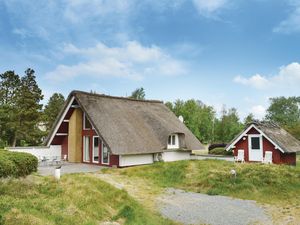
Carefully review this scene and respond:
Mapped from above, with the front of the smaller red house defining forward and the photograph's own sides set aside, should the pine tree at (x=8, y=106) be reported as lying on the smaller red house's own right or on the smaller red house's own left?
on the smaller red house's own right

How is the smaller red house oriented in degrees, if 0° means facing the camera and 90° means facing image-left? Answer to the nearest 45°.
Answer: approximately 45°

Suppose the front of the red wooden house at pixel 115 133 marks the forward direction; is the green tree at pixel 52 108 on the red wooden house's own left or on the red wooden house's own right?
on the red wooden house's own right

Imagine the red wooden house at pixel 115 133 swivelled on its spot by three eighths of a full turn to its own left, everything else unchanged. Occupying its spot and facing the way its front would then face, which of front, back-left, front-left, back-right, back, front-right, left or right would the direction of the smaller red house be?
front

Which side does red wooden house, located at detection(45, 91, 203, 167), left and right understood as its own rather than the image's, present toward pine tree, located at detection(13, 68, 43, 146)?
right
